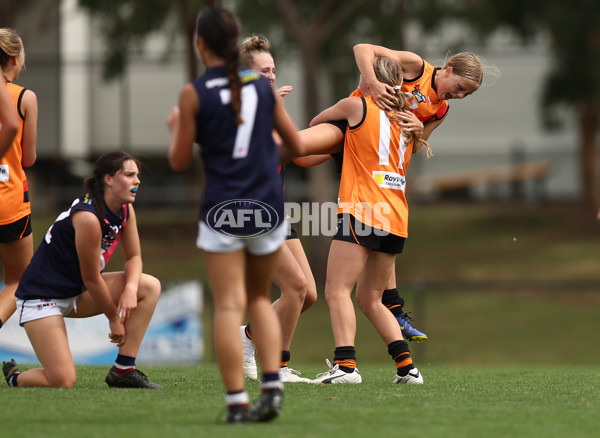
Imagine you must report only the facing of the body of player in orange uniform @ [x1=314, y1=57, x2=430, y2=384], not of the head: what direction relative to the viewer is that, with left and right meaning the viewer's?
facing away from the viewer and to the left of the viewer

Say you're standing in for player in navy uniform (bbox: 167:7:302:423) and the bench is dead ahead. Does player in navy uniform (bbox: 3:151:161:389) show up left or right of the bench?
left

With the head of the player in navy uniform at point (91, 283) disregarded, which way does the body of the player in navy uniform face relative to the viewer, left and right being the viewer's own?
facing to the right of the viewer

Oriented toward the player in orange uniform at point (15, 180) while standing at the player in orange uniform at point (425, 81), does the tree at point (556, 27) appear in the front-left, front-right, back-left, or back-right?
back-right

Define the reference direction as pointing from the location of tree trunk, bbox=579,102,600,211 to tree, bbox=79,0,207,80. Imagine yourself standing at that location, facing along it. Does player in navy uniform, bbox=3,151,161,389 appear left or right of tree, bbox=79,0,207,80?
left

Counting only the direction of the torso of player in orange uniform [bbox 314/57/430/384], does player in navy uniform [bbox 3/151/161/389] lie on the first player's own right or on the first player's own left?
on the first player's own left

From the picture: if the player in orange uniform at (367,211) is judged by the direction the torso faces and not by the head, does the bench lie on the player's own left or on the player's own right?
on the player's own right
